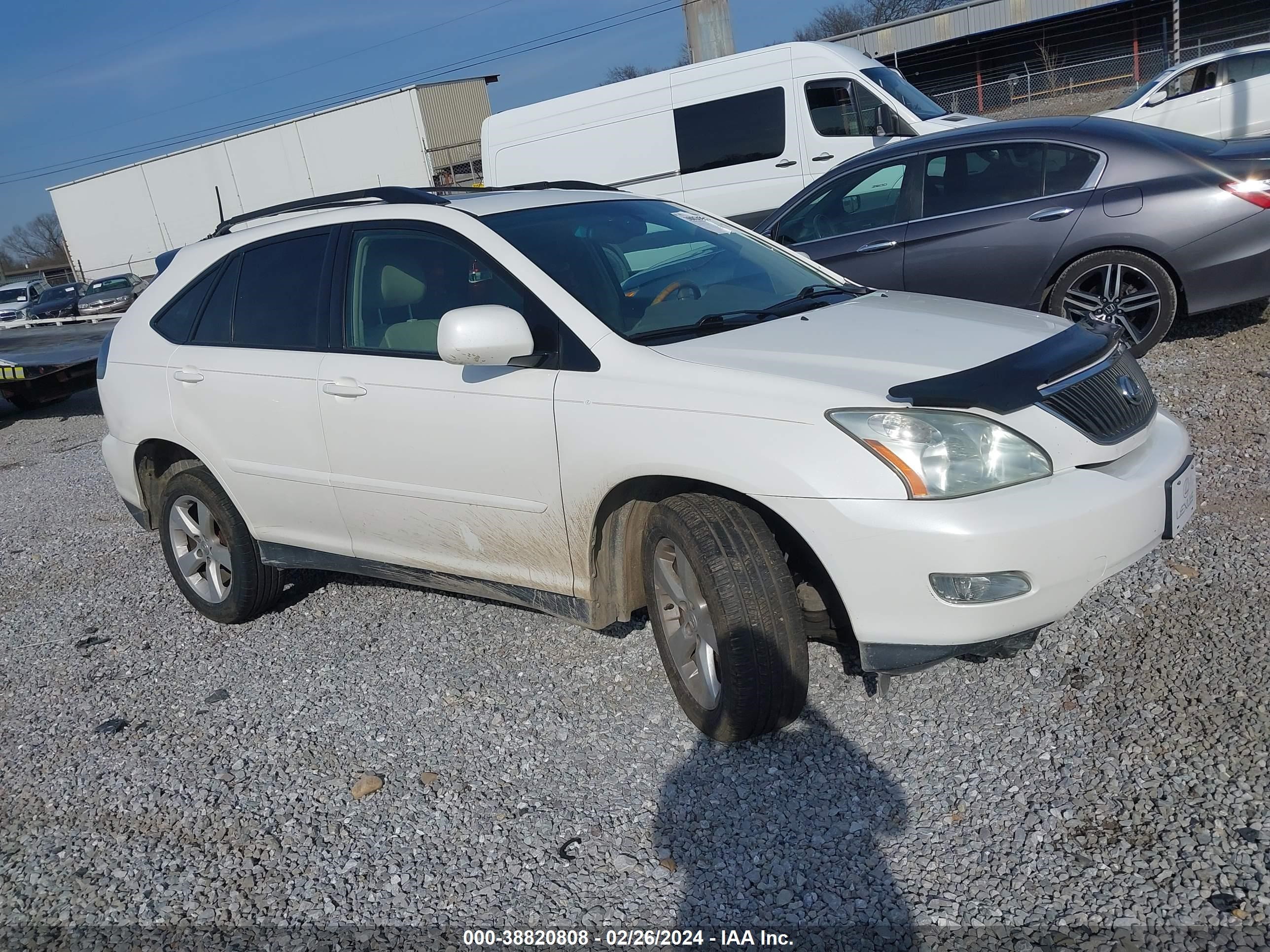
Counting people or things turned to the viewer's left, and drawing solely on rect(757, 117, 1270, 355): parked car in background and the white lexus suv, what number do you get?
1

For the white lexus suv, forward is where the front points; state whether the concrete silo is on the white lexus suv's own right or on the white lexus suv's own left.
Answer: on the white lexus suv's own left

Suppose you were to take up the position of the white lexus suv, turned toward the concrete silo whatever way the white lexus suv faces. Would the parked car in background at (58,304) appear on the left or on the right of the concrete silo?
left

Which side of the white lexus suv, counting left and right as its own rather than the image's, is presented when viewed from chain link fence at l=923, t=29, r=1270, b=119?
left

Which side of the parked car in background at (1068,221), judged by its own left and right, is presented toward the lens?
left

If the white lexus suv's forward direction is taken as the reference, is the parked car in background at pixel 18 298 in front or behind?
behind

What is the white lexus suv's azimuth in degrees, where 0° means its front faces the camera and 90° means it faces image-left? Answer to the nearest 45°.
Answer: approximately 315°

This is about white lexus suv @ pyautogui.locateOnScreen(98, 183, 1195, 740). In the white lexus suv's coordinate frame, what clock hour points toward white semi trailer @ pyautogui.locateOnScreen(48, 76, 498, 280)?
The white semi trailer is roughly at 7 o'clock from the white lexus suv.

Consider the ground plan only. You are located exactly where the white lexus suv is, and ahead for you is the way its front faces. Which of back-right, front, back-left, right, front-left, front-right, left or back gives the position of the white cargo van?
back-left

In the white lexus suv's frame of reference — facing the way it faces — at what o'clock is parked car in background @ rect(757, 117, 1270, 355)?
The parked car in background is roughly at 9 o'clock from the white lexus suv.

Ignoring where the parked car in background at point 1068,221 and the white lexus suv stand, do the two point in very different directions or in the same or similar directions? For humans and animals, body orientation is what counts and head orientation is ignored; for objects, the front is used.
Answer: very different directions

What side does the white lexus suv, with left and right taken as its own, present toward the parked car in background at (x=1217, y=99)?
left

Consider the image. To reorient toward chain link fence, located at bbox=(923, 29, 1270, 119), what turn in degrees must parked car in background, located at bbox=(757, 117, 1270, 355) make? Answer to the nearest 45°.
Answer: approximately 90° to its right
